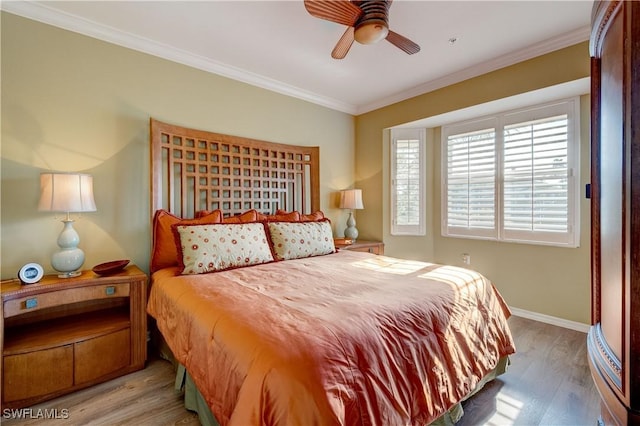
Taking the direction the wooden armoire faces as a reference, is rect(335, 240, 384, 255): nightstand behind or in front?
in front

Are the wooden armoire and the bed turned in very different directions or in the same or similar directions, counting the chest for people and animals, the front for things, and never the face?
very different directions

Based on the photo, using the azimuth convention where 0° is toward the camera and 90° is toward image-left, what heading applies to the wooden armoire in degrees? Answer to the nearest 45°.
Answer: approximately 90°

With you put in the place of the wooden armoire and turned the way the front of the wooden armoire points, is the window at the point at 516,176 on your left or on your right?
on your right

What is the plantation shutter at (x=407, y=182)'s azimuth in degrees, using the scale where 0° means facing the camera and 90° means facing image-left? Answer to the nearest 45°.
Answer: approximately 0°

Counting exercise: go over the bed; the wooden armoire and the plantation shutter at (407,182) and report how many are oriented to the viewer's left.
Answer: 1

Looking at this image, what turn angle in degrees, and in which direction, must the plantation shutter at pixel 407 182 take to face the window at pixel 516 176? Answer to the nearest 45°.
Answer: approximately 90° to its left

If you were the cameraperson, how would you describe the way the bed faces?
facing the viewer and to the right of the viewer

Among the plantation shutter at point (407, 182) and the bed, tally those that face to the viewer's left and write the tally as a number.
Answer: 0

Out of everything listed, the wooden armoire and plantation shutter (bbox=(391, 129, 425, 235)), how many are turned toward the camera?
1
